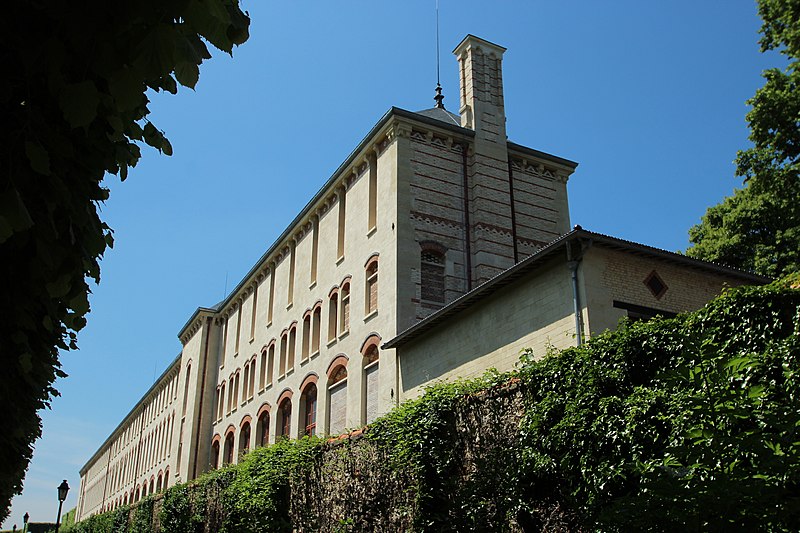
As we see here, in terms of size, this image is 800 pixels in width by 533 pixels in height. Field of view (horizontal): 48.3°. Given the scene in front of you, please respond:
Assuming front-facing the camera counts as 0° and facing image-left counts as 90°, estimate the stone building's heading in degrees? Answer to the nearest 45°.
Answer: approximately 45°
